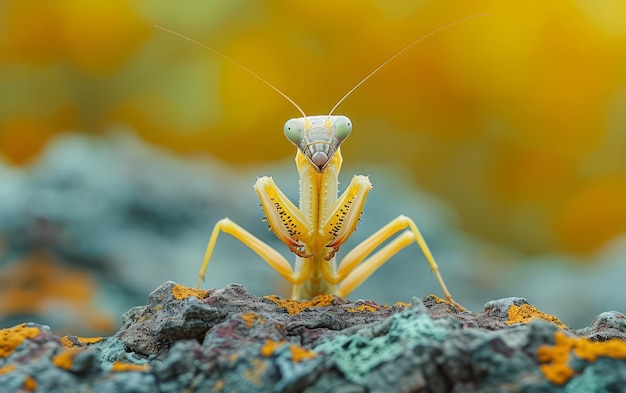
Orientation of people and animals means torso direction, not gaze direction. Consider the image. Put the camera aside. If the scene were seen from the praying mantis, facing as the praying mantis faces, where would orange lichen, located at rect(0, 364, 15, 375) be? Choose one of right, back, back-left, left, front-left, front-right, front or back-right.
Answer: front-right

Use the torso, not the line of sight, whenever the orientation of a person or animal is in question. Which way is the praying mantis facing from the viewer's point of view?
toward the camera
